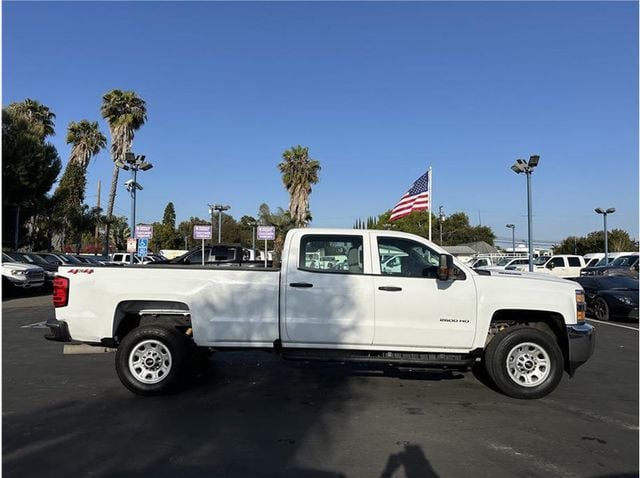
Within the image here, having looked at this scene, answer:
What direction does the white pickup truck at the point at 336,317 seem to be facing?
to the viewer's right

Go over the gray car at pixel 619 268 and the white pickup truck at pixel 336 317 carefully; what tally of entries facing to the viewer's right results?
1

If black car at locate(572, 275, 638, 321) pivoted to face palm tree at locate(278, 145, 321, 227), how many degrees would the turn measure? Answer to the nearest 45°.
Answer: approximately 180°

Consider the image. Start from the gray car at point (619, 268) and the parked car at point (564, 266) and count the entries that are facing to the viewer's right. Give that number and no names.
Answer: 0

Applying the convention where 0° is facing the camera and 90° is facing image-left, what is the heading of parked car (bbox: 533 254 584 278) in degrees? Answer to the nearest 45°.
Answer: approximately 45°

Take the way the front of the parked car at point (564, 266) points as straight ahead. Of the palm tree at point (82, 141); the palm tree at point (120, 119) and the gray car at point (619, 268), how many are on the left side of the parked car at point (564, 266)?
1

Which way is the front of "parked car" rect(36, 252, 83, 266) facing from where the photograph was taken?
facing the viewer and to the right of the viewer

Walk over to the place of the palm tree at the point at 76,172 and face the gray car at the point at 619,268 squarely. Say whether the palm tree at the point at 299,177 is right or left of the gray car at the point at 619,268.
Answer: left

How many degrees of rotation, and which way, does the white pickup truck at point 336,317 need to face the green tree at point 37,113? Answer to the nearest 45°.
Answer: approximately 135° to its left

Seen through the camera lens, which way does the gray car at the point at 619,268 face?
facing the viewer and to the left of the viewer

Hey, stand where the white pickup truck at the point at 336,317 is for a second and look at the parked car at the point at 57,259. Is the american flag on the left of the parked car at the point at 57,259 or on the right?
right

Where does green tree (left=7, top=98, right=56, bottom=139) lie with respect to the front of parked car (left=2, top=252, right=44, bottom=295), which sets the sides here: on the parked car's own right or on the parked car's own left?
on the parked car's own left
